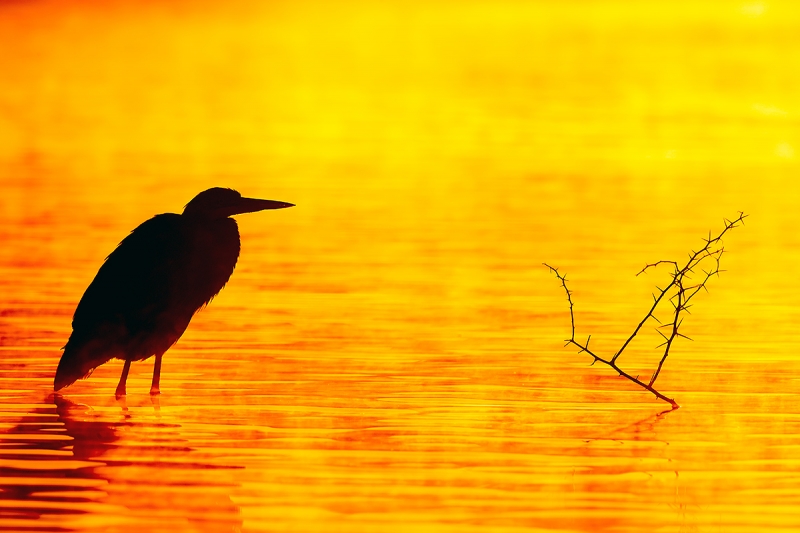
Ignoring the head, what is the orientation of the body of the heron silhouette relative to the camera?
to the viewer's right
